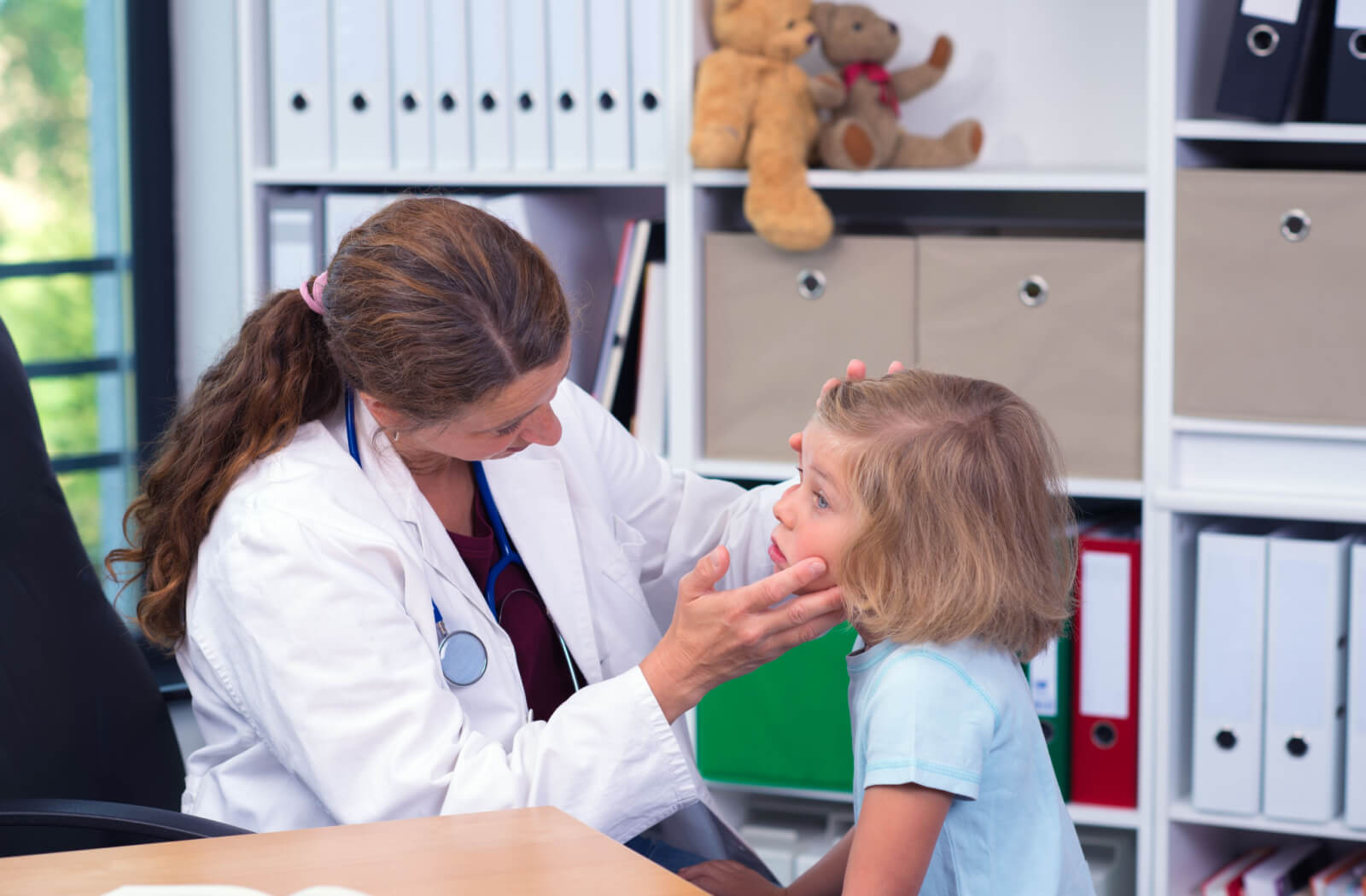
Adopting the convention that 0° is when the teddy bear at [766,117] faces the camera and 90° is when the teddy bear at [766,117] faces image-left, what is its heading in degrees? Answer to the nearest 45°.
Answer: approximately 315°

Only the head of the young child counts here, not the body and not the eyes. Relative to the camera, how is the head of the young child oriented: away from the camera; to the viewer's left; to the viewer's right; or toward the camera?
to the viewer's left

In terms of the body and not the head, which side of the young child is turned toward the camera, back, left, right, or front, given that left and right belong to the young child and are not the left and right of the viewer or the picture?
left

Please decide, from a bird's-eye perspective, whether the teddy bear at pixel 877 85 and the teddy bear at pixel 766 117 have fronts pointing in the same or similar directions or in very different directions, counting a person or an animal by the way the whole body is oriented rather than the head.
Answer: same or similar directions

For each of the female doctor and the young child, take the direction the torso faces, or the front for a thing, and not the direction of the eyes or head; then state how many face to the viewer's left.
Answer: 1

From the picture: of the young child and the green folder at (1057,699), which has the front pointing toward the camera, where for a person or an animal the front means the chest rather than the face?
the green folder

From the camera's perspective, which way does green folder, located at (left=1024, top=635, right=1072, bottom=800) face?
toward the camera

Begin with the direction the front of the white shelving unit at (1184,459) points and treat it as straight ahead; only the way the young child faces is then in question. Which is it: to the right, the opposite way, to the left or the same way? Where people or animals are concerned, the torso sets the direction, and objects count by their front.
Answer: to the right

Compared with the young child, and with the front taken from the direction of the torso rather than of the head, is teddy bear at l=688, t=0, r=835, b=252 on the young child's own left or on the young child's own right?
on the young child's own right

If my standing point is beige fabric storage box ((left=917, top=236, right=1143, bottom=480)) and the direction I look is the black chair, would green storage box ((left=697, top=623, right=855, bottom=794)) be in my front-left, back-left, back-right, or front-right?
front-right

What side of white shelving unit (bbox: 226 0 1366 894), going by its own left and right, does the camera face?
front
